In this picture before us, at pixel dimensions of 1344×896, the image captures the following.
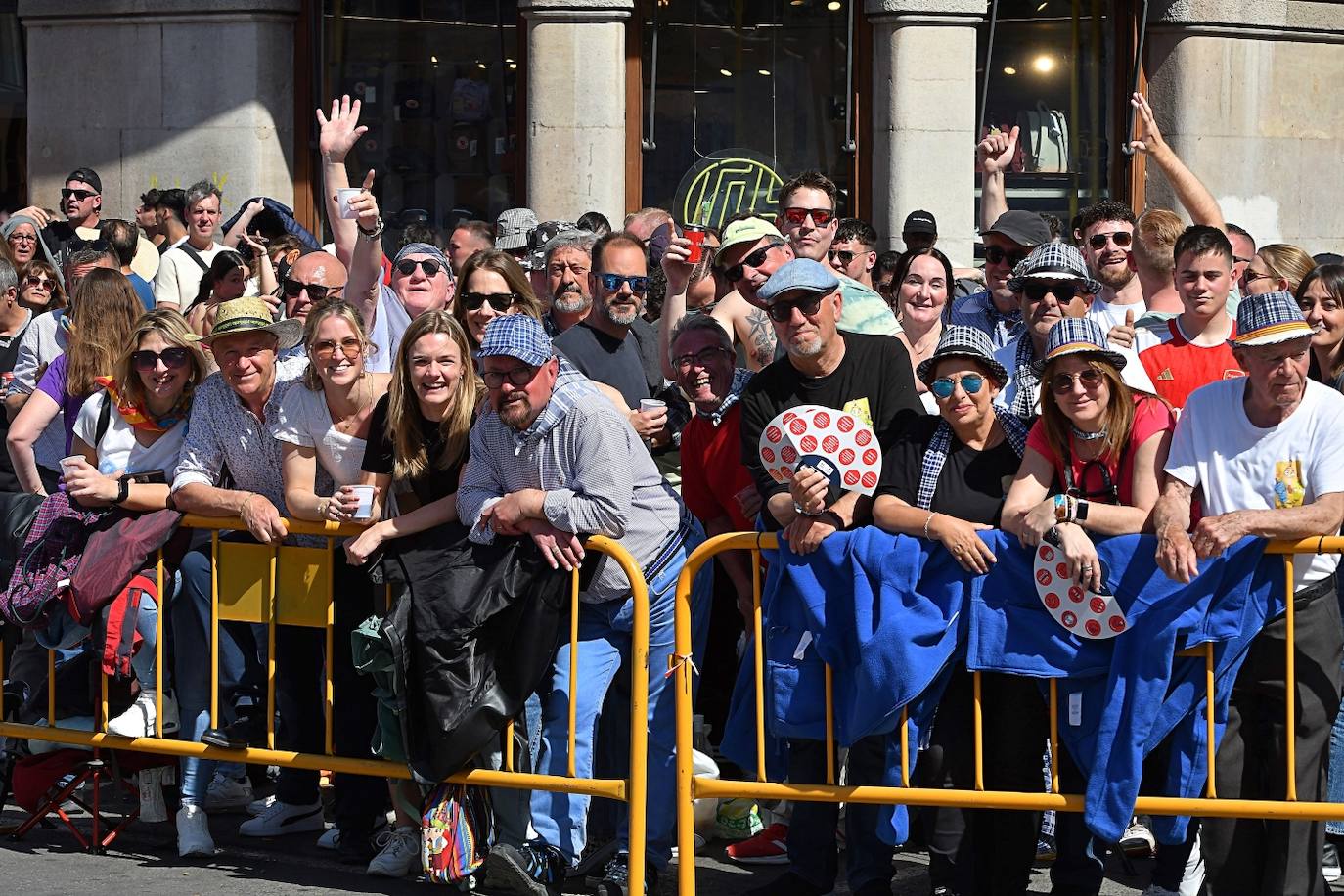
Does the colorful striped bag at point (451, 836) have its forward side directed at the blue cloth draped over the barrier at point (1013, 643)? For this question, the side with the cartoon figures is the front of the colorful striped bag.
no

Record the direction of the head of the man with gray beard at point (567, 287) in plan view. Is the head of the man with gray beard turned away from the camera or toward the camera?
toward the camera

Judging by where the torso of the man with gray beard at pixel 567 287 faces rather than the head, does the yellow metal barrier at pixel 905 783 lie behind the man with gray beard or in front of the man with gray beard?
in front

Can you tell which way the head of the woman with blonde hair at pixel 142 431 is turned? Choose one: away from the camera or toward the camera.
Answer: toward the camera

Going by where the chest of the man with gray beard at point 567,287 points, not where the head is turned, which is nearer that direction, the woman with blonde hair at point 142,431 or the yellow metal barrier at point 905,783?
the yellow metal barrier

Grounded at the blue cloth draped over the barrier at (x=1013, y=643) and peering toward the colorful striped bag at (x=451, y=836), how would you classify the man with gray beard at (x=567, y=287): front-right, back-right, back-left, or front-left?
front-right

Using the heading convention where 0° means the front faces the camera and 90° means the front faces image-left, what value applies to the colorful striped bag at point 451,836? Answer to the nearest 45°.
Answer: approximately 45°

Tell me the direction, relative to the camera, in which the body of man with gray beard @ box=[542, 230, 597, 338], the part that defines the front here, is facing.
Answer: toward the camera

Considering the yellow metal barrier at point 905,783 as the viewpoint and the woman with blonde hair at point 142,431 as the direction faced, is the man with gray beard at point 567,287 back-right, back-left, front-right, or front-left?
front-right

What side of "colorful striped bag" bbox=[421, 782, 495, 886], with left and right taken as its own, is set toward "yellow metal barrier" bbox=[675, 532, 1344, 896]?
left

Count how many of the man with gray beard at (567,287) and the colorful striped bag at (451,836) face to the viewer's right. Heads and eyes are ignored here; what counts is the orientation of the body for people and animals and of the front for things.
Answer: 0

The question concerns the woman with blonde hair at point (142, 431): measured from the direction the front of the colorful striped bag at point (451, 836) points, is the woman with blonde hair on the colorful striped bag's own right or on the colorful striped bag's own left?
on the colorful striped bag's own right
